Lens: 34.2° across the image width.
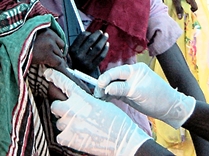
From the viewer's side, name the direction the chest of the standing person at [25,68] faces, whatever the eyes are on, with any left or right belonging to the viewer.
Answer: facing to the right of the viewer
